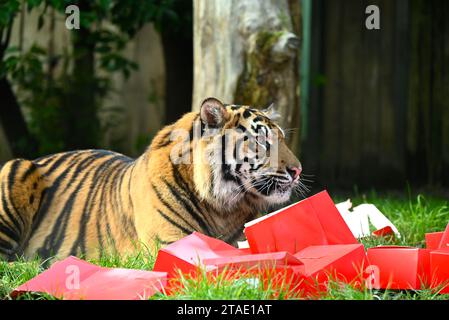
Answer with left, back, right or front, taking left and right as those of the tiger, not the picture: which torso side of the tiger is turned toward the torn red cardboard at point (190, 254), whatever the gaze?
right

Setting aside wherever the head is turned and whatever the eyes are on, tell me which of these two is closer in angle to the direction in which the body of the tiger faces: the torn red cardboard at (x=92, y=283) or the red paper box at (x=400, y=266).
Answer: the red paper box

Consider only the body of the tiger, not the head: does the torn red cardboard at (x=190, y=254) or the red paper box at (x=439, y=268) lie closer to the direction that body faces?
the red paper box

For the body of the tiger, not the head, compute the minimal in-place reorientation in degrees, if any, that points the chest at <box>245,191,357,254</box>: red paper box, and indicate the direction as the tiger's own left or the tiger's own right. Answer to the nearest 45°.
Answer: approximately 45° to the tiger's own right

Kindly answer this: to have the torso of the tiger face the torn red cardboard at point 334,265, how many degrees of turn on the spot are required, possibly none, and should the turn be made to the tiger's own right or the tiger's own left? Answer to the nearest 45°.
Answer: approximately 45° to the tiger's own right

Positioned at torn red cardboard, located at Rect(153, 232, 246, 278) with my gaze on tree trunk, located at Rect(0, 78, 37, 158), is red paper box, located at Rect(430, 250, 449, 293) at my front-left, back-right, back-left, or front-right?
back-right

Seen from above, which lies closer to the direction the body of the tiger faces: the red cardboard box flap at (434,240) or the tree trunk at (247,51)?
the red cardboard box flap

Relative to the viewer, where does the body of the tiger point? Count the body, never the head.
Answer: to the viewer's right

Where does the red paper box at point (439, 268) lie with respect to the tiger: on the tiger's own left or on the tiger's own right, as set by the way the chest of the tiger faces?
on the tiger's own right

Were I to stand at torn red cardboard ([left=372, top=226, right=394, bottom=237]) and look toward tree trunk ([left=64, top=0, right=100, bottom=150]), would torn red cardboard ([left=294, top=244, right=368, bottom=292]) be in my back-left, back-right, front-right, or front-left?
back-left

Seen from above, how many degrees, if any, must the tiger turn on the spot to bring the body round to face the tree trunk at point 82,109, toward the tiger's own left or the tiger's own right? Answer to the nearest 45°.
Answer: approximately 90° to the tiger's own left

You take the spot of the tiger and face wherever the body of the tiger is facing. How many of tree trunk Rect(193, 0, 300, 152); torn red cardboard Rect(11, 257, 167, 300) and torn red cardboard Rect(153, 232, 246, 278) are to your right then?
2
